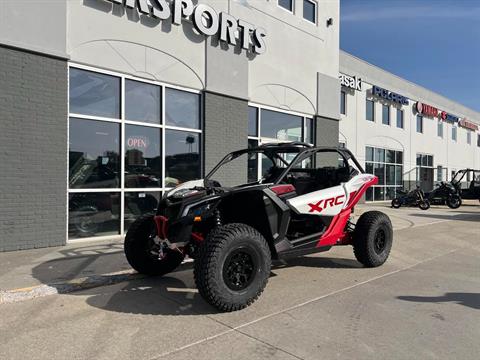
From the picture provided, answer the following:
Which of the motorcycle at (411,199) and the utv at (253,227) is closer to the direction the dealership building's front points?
the utv

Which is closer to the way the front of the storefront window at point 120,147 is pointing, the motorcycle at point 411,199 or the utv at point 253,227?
the utv

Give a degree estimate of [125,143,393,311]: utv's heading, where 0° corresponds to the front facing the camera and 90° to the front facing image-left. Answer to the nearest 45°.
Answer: approximately 45°

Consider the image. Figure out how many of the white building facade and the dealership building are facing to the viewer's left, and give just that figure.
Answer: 0

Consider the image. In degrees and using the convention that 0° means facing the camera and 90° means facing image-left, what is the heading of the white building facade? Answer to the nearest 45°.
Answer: approximately 315°

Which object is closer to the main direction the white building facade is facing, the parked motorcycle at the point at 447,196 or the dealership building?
the parked motorcycle

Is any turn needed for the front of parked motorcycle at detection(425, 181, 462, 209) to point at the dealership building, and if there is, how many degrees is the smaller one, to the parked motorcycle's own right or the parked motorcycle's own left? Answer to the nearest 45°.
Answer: approximately 90° to the parked motorcycle's own right

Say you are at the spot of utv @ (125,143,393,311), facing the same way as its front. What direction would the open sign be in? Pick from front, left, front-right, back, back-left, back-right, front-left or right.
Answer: right
